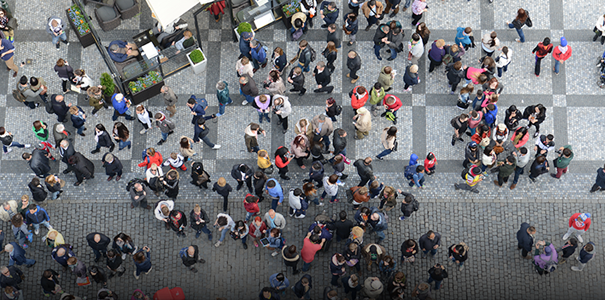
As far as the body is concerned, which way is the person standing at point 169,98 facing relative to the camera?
to the viewer's left

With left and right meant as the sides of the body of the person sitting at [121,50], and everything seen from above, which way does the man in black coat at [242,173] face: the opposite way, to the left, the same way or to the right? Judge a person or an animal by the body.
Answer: to the right
